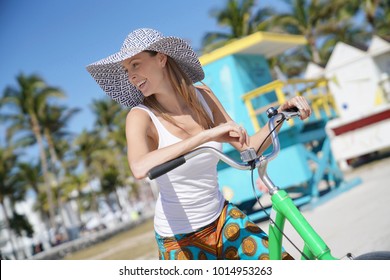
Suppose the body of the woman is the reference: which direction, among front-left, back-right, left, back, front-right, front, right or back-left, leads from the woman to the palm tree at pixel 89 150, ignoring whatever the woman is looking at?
back-left

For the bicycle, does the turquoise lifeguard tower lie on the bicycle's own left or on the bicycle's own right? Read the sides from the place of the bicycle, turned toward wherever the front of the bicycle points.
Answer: on the bicycle's own left

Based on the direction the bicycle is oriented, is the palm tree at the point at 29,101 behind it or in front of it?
behind

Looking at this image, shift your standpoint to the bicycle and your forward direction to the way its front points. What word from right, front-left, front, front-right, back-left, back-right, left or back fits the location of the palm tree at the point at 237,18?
back-left

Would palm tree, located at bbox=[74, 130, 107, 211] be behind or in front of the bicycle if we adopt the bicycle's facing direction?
behind

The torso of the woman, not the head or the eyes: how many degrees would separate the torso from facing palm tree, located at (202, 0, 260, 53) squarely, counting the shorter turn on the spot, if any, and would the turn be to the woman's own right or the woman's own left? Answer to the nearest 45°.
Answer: approximately 135° to the woman's own left

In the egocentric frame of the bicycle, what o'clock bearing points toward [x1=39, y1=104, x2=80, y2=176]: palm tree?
The palm tree is roughly at 7 o'clock from the bicycle.

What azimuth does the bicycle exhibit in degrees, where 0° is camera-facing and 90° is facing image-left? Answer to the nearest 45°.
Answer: approximately 315°
